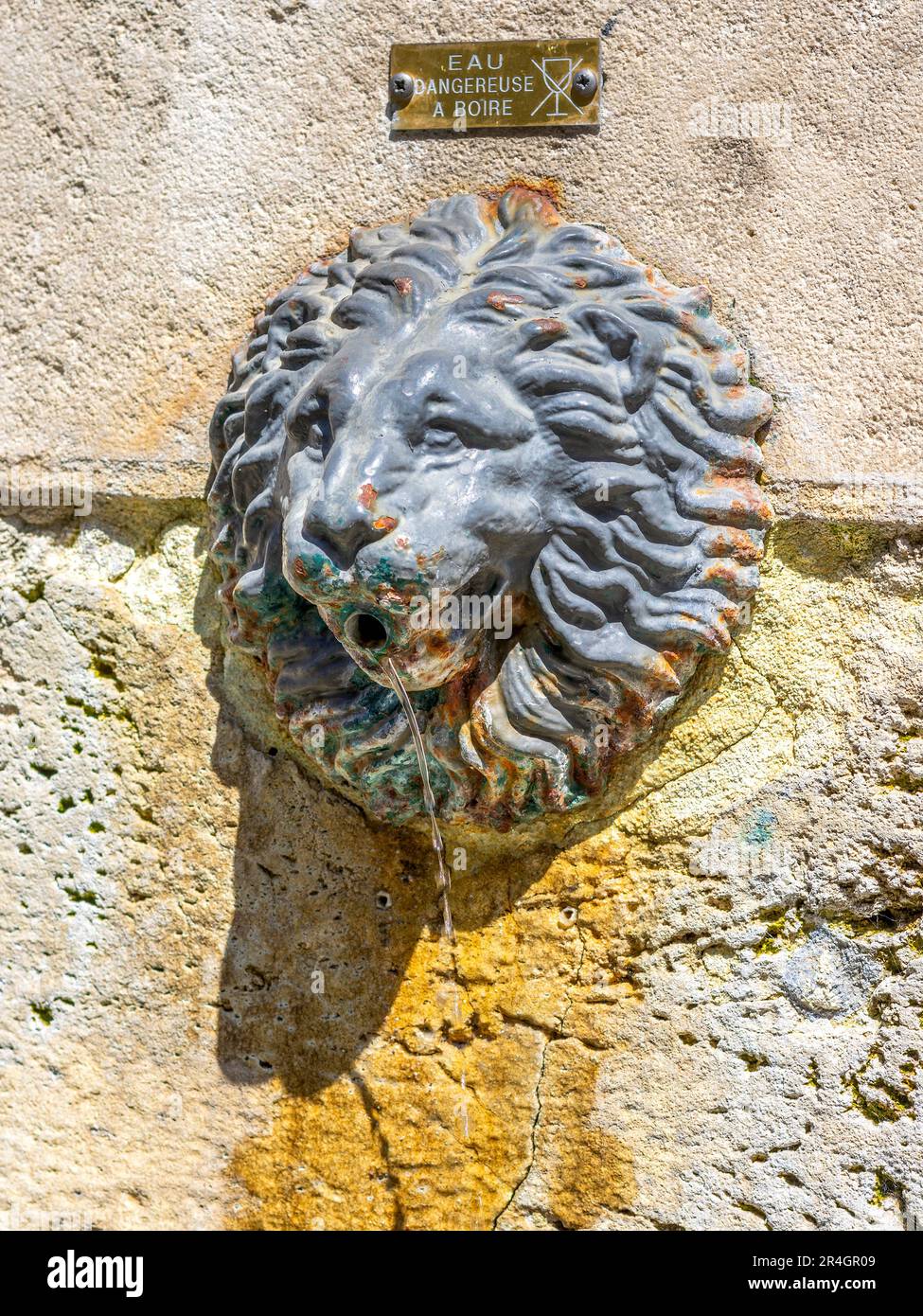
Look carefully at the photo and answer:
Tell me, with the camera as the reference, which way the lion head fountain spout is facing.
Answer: facing the viewer and to the left of the viewer

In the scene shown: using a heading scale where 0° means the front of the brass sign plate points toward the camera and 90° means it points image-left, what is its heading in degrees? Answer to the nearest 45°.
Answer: approximately 0°

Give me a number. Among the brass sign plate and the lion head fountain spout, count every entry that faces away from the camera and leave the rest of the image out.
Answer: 0
